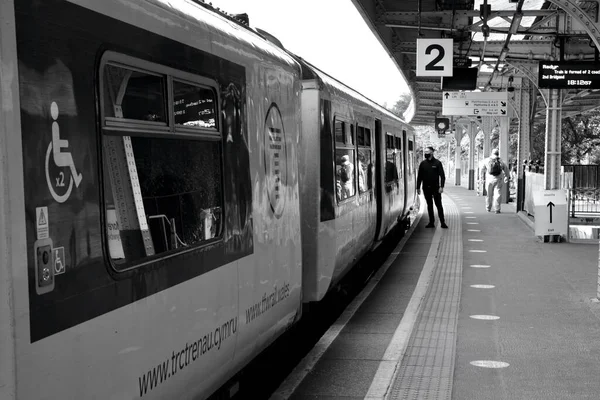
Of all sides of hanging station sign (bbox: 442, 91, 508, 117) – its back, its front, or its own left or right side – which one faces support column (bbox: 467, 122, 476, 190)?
back

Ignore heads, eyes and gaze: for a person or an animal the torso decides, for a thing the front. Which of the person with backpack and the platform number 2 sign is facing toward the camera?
the platform number 2 sign

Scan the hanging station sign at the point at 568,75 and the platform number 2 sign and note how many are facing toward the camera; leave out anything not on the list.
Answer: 2

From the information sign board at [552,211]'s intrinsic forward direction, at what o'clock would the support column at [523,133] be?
The support column is roughly at 6 o'clock from the information sign board.

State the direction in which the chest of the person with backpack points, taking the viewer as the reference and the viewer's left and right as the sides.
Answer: facing away from the viewer

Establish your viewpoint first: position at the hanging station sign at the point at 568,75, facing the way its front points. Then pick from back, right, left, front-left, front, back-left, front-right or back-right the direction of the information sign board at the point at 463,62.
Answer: back-right

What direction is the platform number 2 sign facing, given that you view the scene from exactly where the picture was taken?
facing the viewer

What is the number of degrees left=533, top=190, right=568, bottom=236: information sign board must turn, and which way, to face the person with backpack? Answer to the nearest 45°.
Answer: approximately 180°

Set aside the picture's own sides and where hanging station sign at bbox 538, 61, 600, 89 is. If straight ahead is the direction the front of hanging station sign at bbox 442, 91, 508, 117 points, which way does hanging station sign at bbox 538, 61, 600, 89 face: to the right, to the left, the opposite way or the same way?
the same way

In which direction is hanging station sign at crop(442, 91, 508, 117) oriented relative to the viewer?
toward the camera

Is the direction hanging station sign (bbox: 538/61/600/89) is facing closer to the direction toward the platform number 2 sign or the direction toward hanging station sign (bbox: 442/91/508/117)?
the platform number 2 sign

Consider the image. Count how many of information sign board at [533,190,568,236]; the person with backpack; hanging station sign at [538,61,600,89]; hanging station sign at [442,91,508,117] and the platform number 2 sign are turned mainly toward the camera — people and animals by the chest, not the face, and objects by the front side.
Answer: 4

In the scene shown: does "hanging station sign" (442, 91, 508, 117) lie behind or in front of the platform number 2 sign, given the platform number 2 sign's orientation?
behind

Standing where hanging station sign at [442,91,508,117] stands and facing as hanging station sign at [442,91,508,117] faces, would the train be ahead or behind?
ahead
